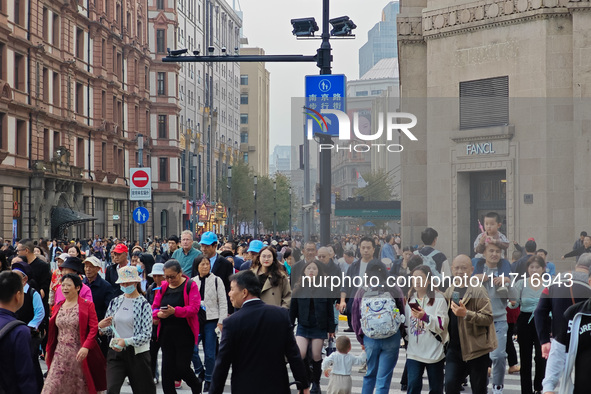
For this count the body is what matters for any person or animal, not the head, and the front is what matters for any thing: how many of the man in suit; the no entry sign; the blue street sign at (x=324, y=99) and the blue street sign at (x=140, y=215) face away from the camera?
1

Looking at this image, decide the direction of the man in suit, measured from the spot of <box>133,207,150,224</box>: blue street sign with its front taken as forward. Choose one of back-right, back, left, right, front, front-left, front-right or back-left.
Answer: front

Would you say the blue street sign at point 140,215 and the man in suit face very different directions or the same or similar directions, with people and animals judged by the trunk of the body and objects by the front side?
very different directions

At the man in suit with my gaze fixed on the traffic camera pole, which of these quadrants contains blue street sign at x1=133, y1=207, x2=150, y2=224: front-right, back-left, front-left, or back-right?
front-left

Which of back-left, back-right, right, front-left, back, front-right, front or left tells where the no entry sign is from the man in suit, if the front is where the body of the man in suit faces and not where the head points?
front

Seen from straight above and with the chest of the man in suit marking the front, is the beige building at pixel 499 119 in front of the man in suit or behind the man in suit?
in front

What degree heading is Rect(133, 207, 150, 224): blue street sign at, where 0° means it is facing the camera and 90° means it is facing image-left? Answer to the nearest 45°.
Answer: approximately 0°

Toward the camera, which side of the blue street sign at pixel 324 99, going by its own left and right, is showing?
front

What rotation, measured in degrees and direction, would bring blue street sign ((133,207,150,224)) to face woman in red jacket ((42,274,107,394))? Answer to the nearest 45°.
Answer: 0° — it already faces them

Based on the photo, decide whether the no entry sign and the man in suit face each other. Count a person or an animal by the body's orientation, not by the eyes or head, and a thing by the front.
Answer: yes

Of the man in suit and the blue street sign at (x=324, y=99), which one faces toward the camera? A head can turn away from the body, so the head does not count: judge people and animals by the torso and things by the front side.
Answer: the blue street sign

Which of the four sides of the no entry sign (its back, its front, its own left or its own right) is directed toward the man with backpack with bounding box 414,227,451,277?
front

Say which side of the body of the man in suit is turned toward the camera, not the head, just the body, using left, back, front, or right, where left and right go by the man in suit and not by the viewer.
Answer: back

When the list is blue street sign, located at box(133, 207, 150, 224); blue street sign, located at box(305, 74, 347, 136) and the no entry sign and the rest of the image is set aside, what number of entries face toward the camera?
3
